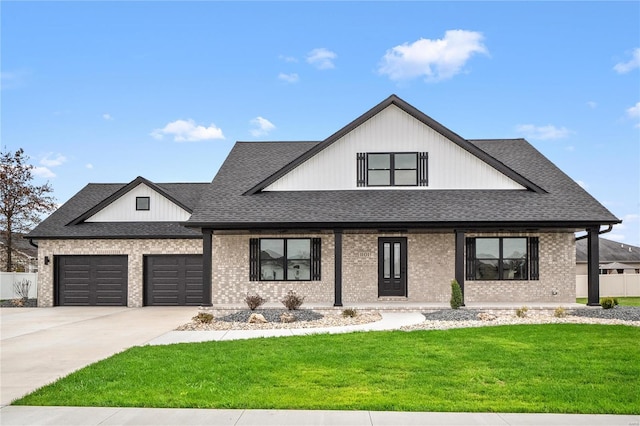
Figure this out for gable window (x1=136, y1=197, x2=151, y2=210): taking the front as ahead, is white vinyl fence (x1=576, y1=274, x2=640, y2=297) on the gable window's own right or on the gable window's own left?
on the gable window's own left

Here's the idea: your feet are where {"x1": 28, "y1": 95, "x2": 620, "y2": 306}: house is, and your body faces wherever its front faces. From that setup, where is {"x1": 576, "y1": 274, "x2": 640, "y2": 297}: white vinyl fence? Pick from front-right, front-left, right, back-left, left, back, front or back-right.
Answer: back-left

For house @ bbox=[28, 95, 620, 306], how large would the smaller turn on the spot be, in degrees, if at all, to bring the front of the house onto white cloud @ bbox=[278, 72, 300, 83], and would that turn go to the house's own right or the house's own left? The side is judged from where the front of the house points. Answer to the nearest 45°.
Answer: approximately 135° to the house's own right

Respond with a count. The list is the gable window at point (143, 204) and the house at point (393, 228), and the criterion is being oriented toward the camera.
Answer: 2

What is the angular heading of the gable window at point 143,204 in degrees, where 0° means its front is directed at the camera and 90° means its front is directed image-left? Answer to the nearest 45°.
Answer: approximately 0°

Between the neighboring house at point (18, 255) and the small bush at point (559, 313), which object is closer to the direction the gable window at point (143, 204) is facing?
the small bush

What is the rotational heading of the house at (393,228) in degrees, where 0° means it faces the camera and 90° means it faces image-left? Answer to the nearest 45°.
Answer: approximately 0°

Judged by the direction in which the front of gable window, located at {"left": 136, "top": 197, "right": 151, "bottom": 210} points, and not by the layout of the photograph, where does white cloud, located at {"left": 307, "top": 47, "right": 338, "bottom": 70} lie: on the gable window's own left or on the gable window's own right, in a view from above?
on the gable window's own left
